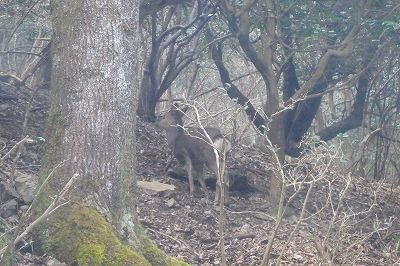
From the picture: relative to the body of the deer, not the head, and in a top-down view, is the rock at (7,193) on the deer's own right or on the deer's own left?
on the deer's own left

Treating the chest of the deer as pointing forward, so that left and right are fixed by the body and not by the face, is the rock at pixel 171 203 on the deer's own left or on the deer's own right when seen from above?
on the deer's own left

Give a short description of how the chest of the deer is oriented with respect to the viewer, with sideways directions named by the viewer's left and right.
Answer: facing away from the viewer and to the left of the viewer

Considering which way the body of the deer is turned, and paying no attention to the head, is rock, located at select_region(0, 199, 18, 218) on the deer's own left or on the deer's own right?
on the deer's own left
